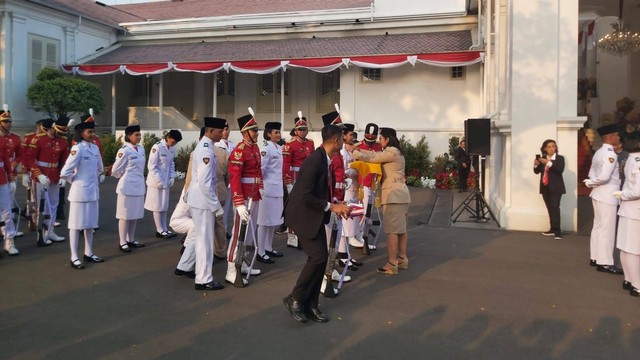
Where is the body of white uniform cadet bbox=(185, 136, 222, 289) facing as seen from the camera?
to the viewer's right

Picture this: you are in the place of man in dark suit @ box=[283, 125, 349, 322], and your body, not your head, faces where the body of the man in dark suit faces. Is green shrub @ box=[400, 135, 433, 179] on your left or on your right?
on your left

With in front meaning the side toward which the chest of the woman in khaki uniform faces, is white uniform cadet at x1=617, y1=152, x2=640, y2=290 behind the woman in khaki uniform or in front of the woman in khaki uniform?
behind

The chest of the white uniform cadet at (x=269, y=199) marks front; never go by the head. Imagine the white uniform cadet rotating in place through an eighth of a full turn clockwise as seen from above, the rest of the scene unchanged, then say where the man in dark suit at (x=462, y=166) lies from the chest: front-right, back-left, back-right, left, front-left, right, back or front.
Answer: back-left

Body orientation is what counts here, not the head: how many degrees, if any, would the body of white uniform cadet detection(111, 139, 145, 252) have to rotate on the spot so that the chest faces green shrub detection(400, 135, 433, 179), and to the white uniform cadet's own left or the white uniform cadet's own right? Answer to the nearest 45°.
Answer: approximately 90° to the white uniform cadet's own left

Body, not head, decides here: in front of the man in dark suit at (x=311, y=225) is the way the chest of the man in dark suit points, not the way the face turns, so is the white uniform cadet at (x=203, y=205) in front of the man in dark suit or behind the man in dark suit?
behind

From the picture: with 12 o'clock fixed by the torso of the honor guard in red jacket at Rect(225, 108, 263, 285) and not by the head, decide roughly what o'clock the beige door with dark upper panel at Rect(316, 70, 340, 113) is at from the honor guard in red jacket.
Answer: The beige door with dark upper panel is roughly at 8 o'clock from the honor guard in red jacket.

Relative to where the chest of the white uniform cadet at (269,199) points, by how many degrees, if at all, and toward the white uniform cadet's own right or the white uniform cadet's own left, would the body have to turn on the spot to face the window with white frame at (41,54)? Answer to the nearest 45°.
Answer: approximately 180°

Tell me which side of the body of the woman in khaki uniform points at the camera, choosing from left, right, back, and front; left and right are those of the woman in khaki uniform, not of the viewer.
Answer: left
